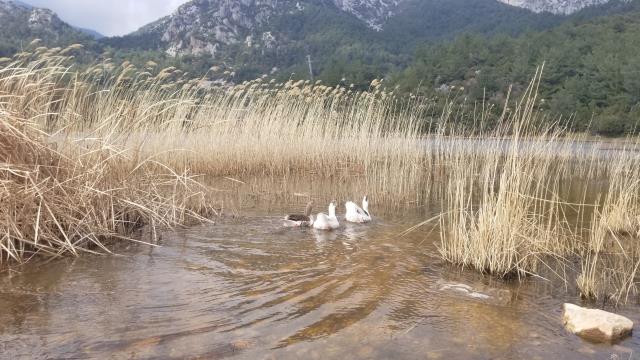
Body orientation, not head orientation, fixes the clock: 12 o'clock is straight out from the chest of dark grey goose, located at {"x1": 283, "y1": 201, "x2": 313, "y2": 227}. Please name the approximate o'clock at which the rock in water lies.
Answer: The rock in water is roughly at 2 o'clock from the dark grey goose.

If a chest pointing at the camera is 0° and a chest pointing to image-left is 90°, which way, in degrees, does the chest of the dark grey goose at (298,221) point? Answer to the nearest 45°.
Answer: approximately 270°
